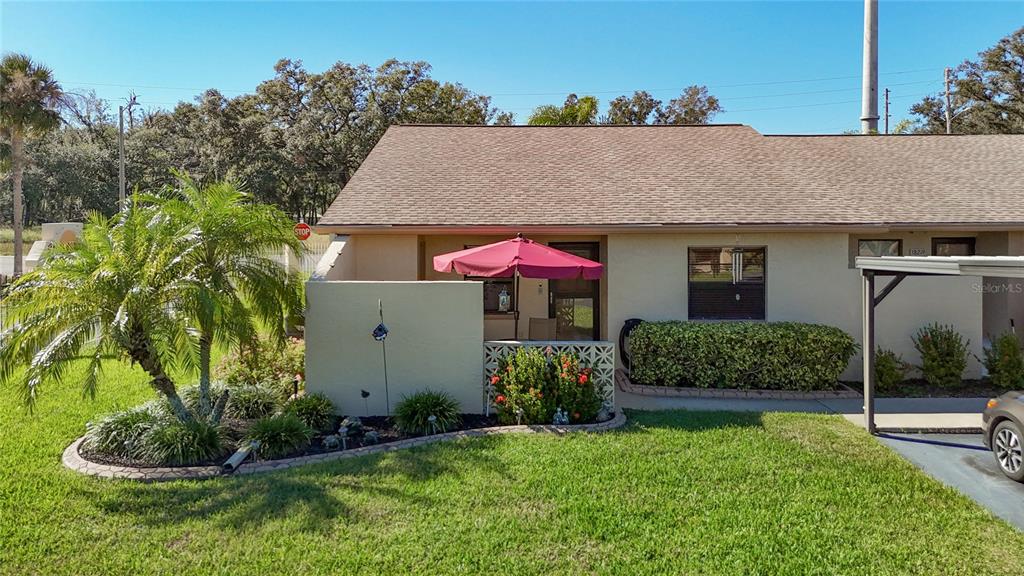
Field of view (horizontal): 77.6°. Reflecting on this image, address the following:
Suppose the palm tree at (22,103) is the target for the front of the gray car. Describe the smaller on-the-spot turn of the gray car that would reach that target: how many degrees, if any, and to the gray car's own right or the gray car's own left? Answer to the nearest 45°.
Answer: approximately 45° to the gray car's own left

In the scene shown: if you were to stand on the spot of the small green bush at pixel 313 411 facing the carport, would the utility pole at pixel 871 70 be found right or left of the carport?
left

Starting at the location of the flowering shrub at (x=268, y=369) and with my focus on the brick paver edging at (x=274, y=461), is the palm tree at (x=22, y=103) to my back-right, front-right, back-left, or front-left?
back-right

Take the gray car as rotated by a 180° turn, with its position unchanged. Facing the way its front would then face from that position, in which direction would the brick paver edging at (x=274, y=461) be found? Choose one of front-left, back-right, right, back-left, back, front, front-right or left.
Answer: right

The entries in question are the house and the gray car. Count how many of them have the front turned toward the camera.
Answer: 1

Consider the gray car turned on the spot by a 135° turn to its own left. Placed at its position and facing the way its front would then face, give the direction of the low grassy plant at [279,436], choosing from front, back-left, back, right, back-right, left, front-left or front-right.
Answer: front-right

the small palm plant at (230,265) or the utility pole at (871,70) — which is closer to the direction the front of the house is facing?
the small palm plant

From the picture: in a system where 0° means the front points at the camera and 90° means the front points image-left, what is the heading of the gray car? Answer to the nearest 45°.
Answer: approximately 135°

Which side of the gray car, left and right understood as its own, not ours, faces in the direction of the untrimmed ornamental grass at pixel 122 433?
left

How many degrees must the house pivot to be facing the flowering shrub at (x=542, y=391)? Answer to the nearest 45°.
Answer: approximately 45° to its right
